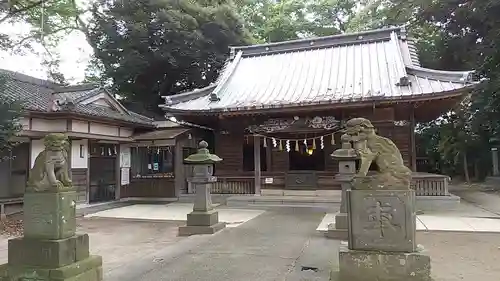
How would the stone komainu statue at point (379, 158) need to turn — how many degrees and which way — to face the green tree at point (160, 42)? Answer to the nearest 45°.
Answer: approximately 45° to its right

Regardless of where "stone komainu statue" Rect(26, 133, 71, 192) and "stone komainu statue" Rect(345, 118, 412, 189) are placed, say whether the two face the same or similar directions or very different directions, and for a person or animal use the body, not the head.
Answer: very different directions

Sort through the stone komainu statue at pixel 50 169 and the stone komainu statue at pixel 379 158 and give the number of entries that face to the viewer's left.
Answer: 1

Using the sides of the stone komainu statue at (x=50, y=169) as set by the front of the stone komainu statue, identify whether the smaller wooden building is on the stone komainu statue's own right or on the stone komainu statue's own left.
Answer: on the stone komainu statue's own left

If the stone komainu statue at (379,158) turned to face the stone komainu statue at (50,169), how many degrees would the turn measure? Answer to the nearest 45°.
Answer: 0° — it already faces it

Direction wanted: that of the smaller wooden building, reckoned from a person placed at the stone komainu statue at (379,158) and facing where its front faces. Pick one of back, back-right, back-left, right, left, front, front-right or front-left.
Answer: front-right

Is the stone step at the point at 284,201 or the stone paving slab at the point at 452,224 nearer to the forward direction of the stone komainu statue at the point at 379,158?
the stone step

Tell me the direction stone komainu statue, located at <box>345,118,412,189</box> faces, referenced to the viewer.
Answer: facing to the left of the viewer

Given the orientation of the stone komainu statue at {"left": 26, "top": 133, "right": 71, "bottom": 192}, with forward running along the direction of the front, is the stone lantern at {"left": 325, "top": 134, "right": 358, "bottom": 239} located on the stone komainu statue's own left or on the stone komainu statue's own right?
on the stone komainu statue's own left

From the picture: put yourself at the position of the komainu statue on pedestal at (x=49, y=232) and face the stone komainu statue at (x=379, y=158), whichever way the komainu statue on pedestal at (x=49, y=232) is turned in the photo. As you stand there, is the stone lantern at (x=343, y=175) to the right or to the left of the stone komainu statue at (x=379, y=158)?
left

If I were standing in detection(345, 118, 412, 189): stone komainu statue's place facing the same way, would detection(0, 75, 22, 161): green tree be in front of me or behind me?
in front
